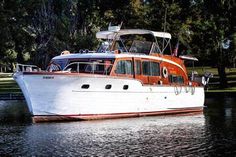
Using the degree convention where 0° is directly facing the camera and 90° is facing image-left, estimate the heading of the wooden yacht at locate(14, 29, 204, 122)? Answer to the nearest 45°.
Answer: approximately 45°
